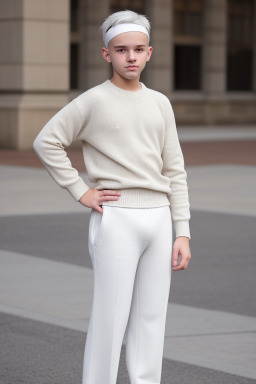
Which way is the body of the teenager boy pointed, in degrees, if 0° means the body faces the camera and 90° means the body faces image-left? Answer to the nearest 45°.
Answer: approximately 315°

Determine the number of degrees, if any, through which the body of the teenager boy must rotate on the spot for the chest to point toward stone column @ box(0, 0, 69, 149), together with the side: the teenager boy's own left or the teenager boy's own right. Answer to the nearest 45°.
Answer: approximately 135° to the teenager boy's own left
